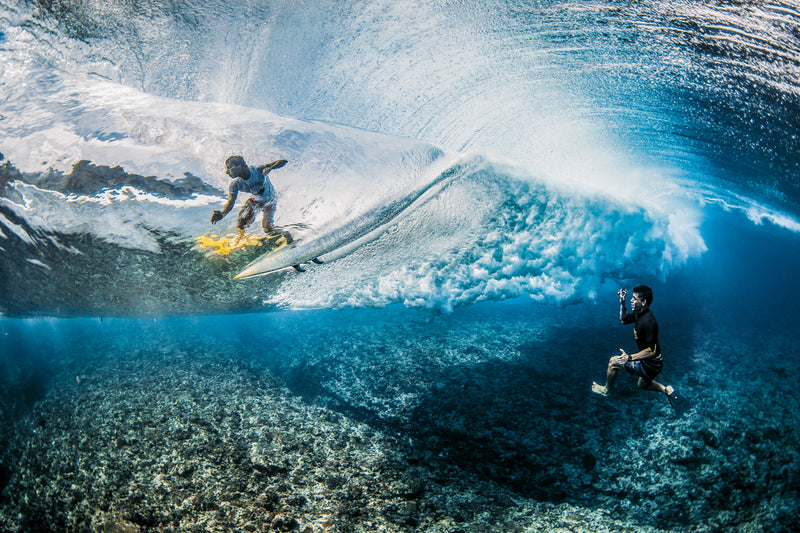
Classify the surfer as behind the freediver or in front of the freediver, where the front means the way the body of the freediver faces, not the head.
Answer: in front

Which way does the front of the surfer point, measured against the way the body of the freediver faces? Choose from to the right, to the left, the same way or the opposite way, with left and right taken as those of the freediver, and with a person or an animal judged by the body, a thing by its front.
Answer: to the left

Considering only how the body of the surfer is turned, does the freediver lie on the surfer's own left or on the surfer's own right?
on the surfer's own left

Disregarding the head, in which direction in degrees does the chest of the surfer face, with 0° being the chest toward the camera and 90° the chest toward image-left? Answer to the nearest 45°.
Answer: approximately 45°

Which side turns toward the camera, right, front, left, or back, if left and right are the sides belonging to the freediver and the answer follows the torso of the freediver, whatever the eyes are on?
left
